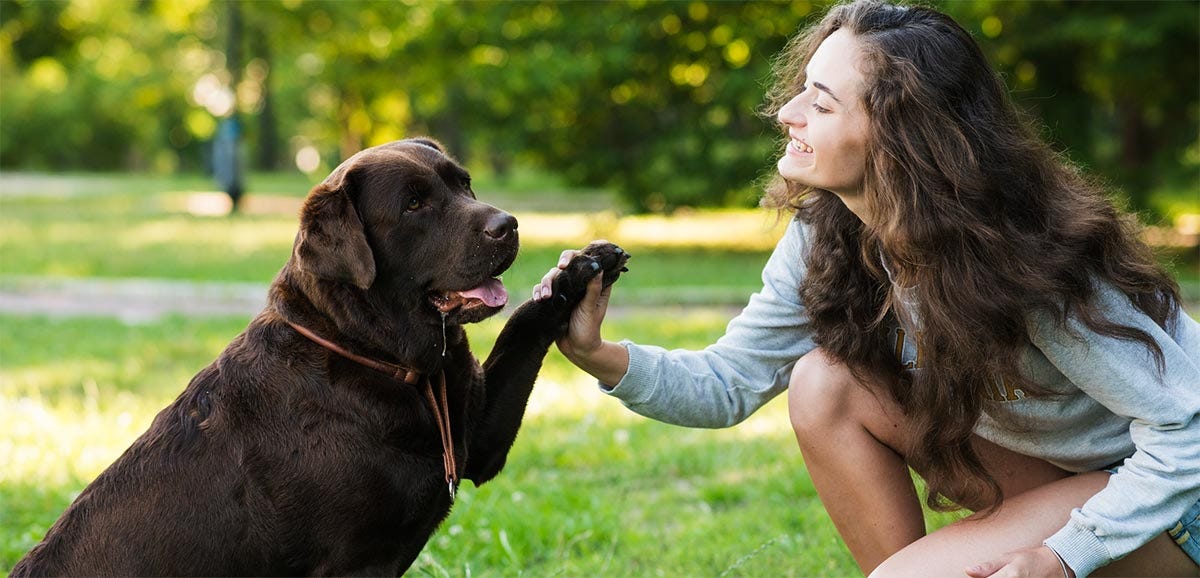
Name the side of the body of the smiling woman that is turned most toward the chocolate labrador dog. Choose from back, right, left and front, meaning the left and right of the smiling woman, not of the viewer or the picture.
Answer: front

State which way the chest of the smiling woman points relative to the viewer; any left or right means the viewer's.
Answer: facing the viewer and to the left of the viewer

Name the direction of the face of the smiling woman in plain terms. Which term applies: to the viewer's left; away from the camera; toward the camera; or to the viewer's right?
to the viewer's left
